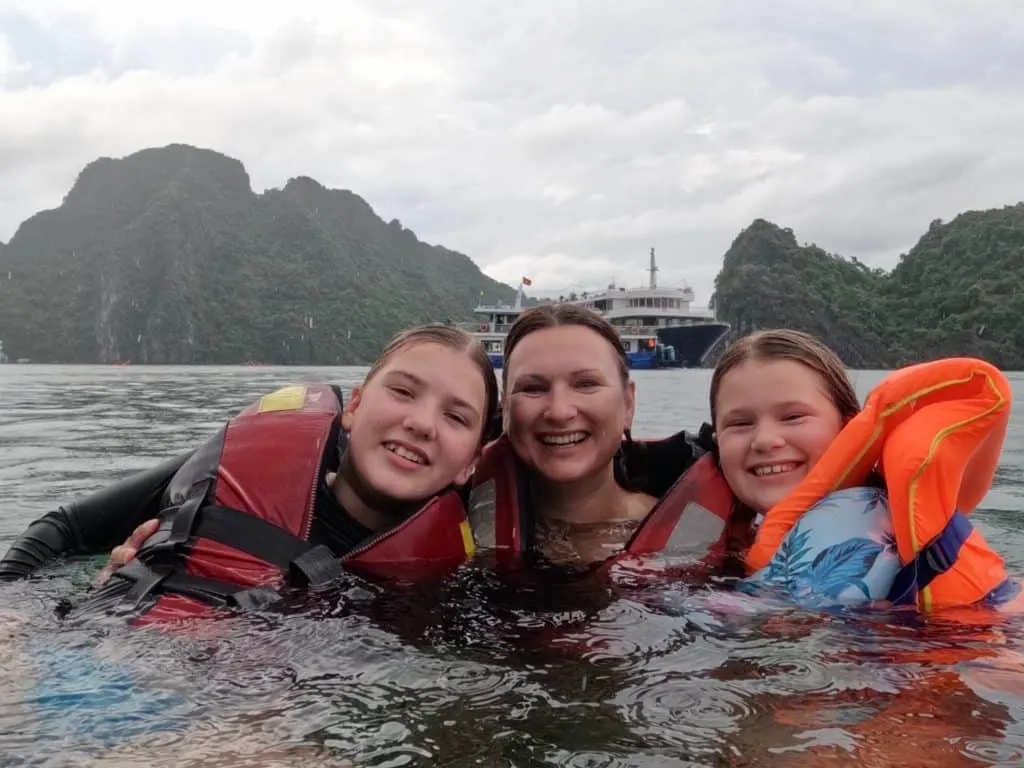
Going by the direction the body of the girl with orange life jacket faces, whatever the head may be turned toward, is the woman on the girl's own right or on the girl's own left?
on the girl's own right

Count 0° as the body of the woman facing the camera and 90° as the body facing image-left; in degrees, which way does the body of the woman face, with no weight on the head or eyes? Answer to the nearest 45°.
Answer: approximately 0°

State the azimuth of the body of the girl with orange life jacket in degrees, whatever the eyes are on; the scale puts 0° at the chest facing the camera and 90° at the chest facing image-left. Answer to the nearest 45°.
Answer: approximately 45°

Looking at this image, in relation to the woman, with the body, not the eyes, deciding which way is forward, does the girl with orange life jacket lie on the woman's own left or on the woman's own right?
on the woman's own left

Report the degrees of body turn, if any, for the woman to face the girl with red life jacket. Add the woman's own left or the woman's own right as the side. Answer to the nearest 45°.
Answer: approximately 45° to the woman's own right

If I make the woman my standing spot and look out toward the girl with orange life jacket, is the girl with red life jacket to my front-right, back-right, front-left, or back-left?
back-right
